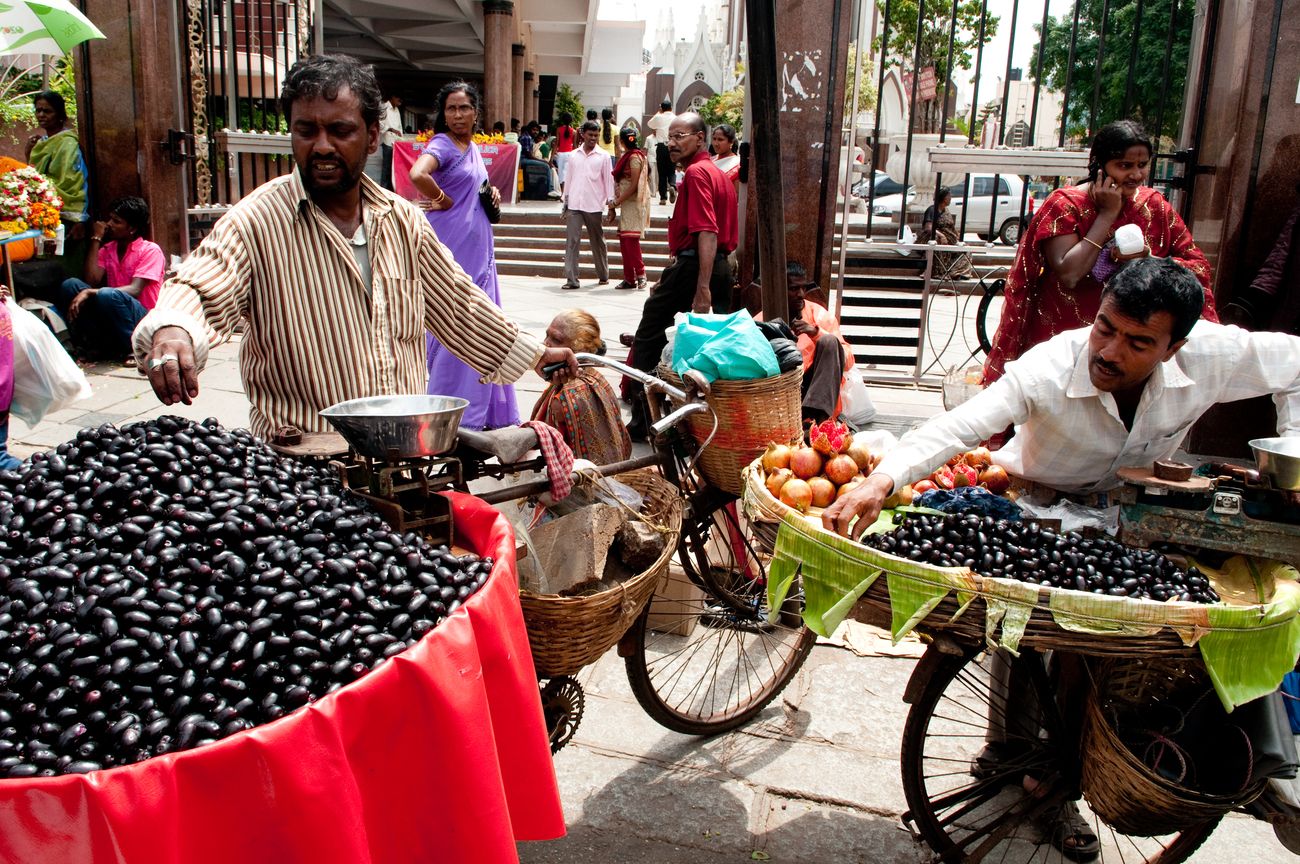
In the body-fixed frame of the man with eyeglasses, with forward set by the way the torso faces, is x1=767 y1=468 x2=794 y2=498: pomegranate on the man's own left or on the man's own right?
on the man's own left

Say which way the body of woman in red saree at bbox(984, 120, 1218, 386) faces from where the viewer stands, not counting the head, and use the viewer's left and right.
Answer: facing the viewer and to the right of the viewer

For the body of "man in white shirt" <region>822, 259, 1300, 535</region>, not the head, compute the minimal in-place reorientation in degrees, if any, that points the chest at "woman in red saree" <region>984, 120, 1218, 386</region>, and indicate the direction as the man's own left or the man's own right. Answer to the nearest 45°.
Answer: approximately 135° to the man's own right

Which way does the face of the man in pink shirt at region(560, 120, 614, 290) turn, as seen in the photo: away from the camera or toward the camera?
toward the camera

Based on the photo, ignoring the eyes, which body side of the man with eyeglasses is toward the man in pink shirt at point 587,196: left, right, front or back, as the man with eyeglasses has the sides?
right

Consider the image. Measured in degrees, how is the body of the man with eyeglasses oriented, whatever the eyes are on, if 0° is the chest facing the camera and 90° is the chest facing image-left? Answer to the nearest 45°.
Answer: approximately 90°

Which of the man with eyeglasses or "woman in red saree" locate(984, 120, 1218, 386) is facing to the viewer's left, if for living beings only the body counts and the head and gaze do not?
the man with eyeglasses

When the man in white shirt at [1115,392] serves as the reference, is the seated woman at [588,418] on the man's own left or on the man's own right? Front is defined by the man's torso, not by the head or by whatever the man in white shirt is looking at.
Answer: on the man's own right

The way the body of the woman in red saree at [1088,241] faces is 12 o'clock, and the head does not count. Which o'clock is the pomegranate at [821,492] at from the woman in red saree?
The pomegranate is roughly at 2 o'clock from the woman in red saree.

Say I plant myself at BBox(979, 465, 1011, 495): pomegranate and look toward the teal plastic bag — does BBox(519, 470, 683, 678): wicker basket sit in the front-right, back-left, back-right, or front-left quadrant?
front-left

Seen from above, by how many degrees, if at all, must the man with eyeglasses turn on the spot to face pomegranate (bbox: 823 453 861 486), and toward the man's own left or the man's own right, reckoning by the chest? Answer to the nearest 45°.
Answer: approximately 90° to the man's own left

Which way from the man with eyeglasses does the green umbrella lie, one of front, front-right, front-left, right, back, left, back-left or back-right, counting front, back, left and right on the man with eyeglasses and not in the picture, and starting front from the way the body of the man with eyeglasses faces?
front

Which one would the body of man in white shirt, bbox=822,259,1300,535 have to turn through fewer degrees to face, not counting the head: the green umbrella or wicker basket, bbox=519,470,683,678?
the wicker basket
